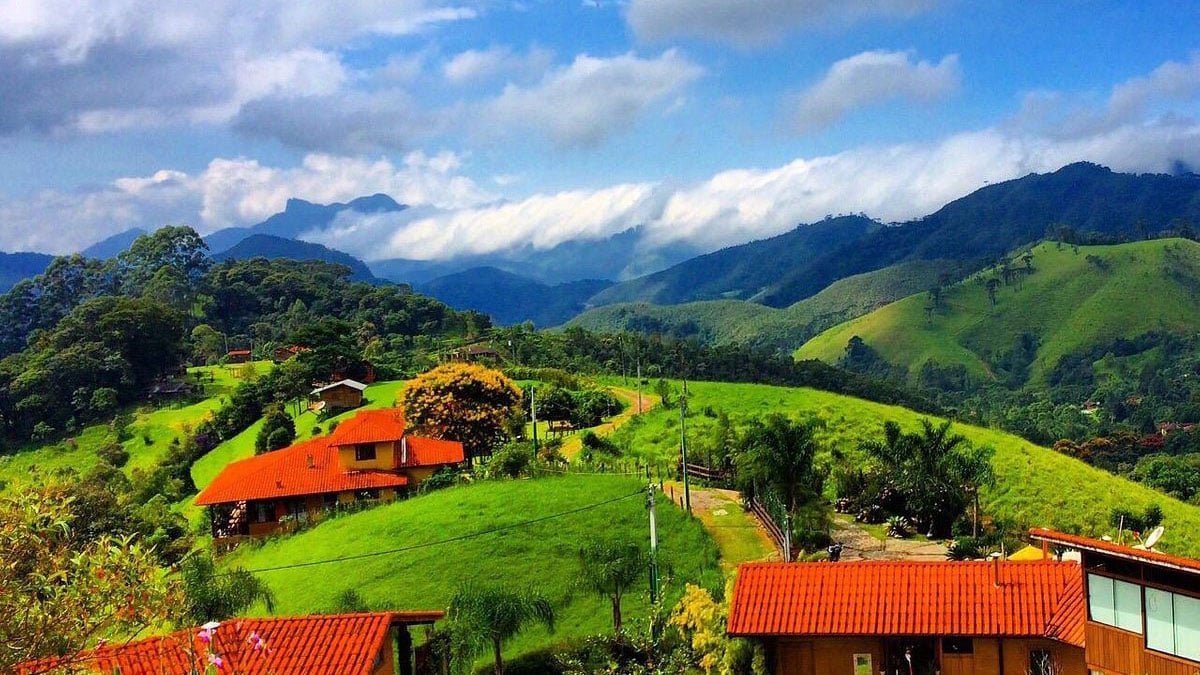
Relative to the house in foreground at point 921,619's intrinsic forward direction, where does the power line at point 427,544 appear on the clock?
The power line is roughly at 4 o'clock from the house in foreground.

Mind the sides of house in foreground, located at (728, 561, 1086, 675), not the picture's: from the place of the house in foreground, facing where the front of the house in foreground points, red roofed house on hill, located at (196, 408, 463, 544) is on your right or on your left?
on your right

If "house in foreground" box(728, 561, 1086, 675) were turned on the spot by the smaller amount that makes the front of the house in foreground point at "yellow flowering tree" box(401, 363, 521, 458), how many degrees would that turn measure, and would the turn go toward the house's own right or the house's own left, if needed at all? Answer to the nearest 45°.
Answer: approximately 135° to the house's own right

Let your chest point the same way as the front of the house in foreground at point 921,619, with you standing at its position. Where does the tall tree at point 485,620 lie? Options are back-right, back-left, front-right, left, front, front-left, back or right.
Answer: right

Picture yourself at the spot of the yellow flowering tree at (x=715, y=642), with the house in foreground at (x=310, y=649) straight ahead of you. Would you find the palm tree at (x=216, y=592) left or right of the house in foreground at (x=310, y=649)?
right

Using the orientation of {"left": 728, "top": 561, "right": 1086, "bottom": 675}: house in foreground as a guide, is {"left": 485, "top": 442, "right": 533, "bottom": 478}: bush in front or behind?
behind

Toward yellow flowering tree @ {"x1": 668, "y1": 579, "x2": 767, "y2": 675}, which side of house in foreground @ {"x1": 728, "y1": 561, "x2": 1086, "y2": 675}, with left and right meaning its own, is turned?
right

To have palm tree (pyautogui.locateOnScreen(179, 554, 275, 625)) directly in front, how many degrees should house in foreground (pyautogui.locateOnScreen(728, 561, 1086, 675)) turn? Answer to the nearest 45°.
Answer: approximately 90° to its right

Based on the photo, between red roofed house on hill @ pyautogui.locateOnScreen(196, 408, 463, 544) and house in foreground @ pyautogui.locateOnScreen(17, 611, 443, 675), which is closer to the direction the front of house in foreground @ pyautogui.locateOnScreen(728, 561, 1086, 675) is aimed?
the house in foreground

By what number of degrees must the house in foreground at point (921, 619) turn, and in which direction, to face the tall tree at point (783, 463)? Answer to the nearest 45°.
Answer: approximately 180°

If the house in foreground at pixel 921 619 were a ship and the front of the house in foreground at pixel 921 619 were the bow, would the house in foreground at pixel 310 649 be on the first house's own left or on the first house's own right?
on the first house's own right

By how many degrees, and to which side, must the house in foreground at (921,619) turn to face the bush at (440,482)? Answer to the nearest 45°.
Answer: approximately 135° to its right

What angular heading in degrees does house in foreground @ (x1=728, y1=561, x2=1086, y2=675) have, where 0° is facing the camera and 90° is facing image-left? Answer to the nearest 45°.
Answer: approximately 0°
